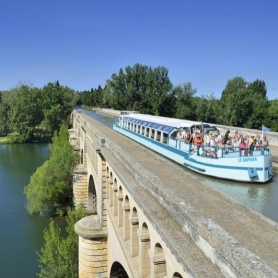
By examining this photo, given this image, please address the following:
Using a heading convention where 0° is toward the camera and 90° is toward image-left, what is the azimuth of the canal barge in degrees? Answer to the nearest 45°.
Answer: approximately 315°
